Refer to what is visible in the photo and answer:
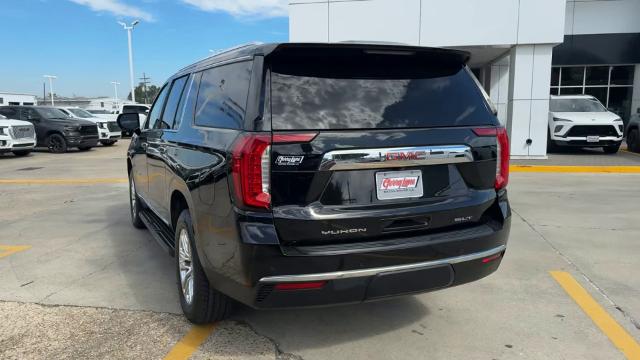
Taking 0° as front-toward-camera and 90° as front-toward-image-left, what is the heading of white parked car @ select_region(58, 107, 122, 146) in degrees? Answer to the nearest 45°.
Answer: approximately 315°

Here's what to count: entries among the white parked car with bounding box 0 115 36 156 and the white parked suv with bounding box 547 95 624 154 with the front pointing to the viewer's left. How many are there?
0

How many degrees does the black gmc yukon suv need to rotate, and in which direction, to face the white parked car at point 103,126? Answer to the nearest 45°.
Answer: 0° — it already faces it

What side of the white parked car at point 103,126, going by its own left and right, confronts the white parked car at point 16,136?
right

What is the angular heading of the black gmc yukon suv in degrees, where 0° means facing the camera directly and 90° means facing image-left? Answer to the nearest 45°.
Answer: approximately 135°

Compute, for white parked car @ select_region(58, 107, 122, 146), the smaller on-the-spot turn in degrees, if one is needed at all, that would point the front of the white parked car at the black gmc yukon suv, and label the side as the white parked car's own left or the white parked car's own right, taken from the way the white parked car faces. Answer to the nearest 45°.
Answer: approximately 45° to the white parked car's own right

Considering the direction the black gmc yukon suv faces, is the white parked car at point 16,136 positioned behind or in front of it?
in front

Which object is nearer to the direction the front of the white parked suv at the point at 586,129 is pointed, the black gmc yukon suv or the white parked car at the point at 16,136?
the black gmc yukon suv

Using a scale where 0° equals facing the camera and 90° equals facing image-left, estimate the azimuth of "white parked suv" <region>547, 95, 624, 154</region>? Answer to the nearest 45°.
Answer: approximately 315°

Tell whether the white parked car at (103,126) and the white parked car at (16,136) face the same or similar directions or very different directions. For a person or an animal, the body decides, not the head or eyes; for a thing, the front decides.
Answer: same or similar directions

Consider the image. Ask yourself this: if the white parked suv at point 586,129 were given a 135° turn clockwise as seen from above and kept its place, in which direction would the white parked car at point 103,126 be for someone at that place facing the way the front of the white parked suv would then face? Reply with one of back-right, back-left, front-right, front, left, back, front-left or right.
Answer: front
